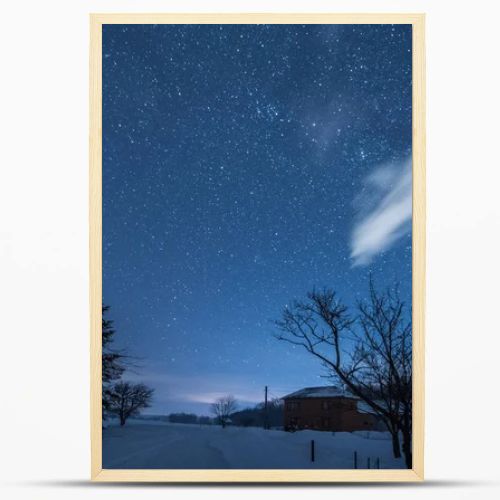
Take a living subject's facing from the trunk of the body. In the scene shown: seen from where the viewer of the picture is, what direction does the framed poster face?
facing the viewer
